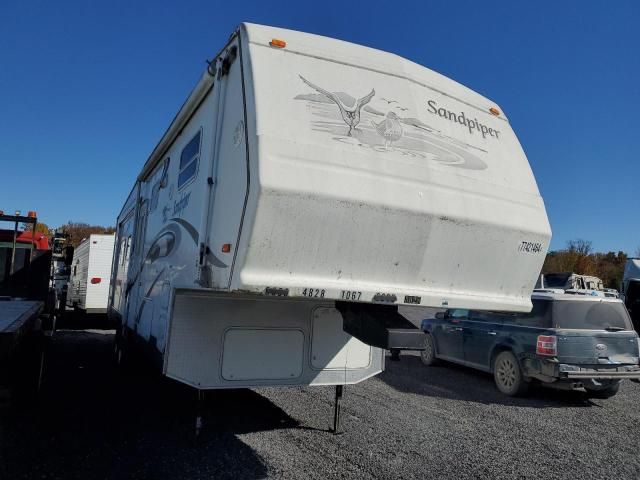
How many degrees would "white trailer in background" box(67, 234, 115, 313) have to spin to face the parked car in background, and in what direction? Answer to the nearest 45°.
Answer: approximately 180°

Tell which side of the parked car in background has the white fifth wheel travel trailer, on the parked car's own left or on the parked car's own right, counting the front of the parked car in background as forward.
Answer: on the parked car's own left

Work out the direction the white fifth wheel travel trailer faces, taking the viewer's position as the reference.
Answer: facing the viewer and to the right of the viewer

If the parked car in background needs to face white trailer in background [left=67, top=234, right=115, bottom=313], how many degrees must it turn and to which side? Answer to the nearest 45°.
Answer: approximately 45° to its left

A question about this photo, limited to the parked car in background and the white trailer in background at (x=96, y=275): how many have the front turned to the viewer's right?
0

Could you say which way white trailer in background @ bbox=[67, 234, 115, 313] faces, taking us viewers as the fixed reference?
facing away from the viewer and to the left of the viewer

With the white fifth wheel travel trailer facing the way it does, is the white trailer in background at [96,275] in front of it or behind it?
behind

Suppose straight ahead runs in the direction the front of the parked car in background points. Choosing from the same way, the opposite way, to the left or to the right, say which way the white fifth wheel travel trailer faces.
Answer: the opposite way

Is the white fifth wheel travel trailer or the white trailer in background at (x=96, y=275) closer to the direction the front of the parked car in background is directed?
the white trailer in background

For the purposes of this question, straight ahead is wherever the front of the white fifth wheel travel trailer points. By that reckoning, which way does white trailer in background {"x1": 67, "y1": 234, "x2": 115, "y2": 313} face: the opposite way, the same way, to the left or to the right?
the opposite way

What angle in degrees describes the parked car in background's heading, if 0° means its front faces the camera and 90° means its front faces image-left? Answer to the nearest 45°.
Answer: approximately 135°

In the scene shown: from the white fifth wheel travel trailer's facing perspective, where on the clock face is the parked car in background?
The parked car in background is roughly at 9 o'clock from the white fifth wheel travel trailer.
